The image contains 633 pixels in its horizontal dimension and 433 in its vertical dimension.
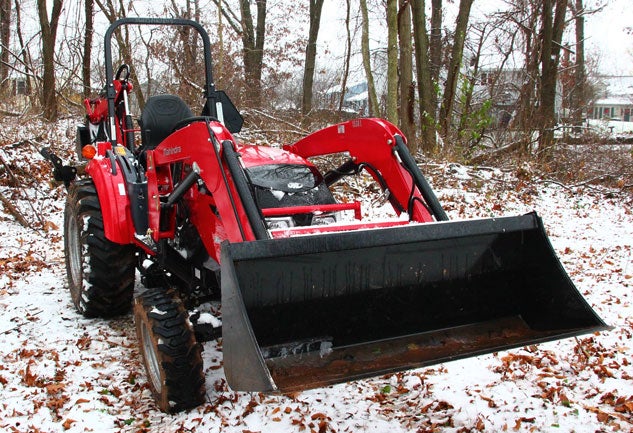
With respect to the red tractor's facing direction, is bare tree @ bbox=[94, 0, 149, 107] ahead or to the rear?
to the rear

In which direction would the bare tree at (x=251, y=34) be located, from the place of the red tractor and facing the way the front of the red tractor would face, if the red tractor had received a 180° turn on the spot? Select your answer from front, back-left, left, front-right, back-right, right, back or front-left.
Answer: front-right

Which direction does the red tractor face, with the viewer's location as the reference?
facing the viewer and to the right of the viewer
